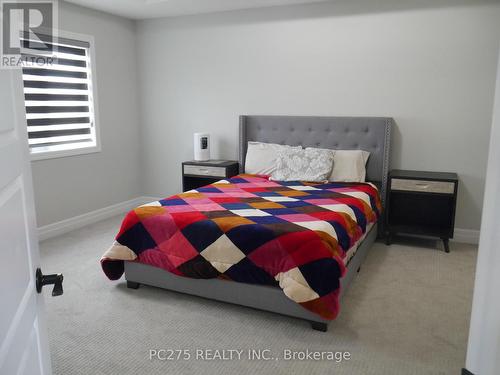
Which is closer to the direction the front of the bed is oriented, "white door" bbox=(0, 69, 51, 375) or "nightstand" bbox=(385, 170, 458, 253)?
the white door

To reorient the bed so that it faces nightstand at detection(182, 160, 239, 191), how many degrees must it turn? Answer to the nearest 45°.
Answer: approximately 90° to its right

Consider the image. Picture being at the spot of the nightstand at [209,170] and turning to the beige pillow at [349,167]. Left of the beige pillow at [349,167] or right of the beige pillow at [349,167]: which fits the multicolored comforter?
right

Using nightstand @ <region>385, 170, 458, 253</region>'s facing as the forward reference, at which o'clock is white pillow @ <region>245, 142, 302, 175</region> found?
The white pillow is roughly at 3 o'clock from the nightstand.

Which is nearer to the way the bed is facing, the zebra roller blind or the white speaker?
the zebra roller blind

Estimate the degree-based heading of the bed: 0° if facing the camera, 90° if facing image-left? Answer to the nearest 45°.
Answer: approximately 45°

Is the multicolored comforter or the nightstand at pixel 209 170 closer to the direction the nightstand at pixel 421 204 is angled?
the multicolored comforter

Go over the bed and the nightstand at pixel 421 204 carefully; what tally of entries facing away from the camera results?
0

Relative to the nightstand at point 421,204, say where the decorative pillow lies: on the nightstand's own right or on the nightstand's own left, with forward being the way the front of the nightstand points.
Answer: on the nightstand's own right

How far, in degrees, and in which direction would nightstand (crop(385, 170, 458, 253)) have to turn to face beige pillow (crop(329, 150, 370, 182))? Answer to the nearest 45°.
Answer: approximately 90° to its right

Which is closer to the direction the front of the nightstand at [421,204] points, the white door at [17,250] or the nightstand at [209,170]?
the white door

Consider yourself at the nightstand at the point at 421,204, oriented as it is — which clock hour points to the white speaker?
The white speaker is roughly at 3 o'clock from the nightstand.

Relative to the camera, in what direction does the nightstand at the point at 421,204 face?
facing the viewer
